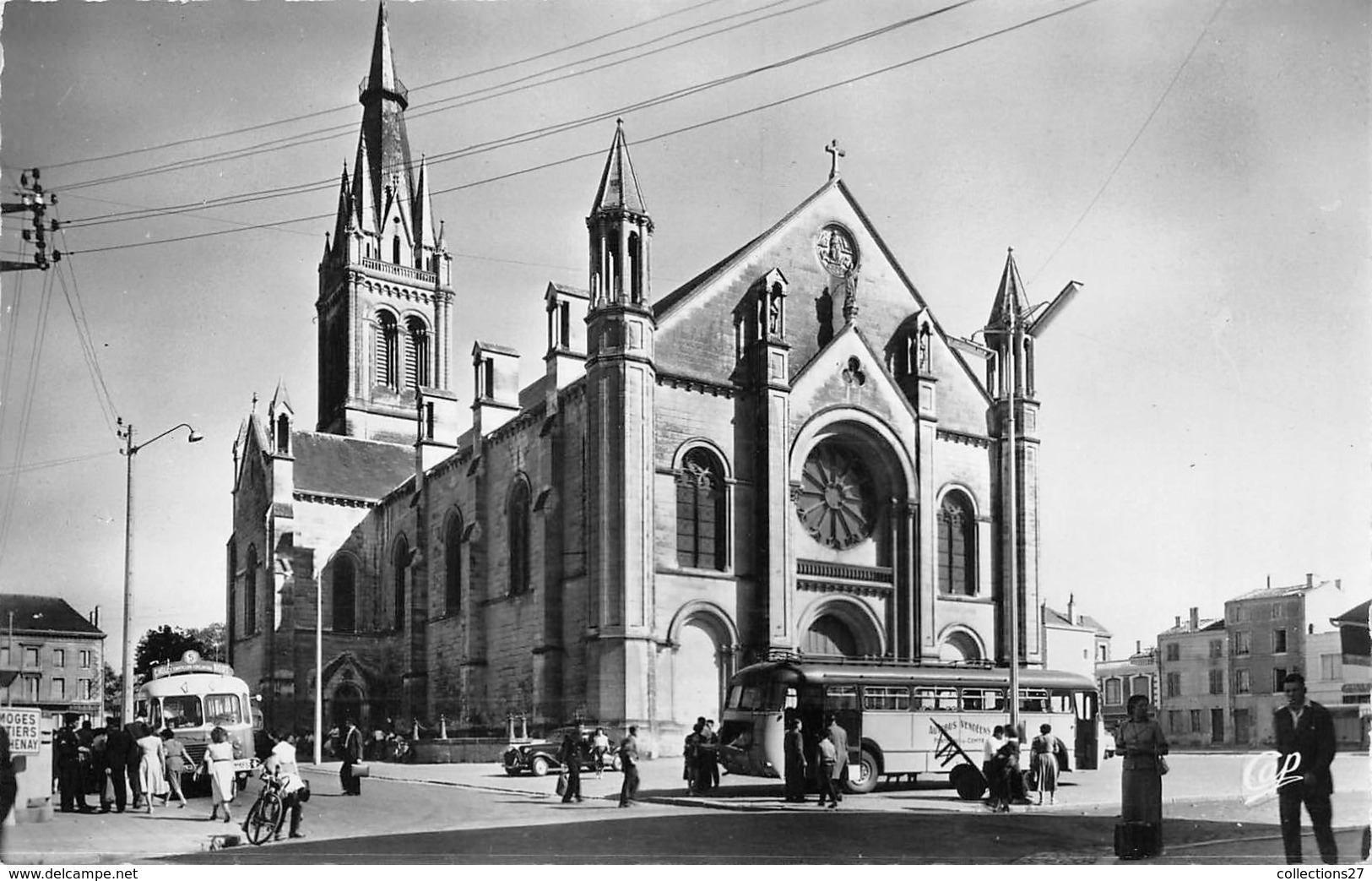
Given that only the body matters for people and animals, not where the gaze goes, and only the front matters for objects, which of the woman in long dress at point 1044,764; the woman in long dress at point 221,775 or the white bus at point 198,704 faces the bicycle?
the white bus

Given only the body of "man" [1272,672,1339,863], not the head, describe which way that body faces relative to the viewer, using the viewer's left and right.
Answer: facing the viewer and to the left of the viewer

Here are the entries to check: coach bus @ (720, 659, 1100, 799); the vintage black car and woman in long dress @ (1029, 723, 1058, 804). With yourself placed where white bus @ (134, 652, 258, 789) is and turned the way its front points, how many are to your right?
0

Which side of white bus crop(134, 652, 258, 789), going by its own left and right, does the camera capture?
front

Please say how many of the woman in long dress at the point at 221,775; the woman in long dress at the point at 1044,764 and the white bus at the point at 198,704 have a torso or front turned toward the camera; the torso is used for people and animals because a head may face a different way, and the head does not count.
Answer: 1

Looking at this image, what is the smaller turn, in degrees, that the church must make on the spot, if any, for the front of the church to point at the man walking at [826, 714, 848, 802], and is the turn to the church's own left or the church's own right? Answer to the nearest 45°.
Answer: approximately 45° to the church's own right

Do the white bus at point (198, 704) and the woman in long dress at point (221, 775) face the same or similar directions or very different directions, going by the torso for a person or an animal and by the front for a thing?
very different directions

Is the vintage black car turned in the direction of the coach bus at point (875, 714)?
no

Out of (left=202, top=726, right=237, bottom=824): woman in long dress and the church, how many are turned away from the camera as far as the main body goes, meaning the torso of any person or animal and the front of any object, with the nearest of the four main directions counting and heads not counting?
1

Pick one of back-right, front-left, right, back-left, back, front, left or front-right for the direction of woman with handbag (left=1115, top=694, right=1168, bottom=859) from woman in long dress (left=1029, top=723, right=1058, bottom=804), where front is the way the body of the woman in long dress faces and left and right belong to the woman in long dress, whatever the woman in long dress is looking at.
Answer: back

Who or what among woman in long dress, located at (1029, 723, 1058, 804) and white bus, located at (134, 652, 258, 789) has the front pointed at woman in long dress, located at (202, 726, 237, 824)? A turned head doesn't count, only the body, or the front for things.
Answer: the white bus

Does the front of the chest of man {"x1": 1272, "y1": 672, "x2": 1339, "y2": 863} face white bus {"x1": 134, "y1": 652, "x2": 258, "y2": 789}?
no

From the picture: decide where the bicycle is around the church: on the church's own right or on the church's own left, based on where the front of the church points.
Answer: on the church's own right
